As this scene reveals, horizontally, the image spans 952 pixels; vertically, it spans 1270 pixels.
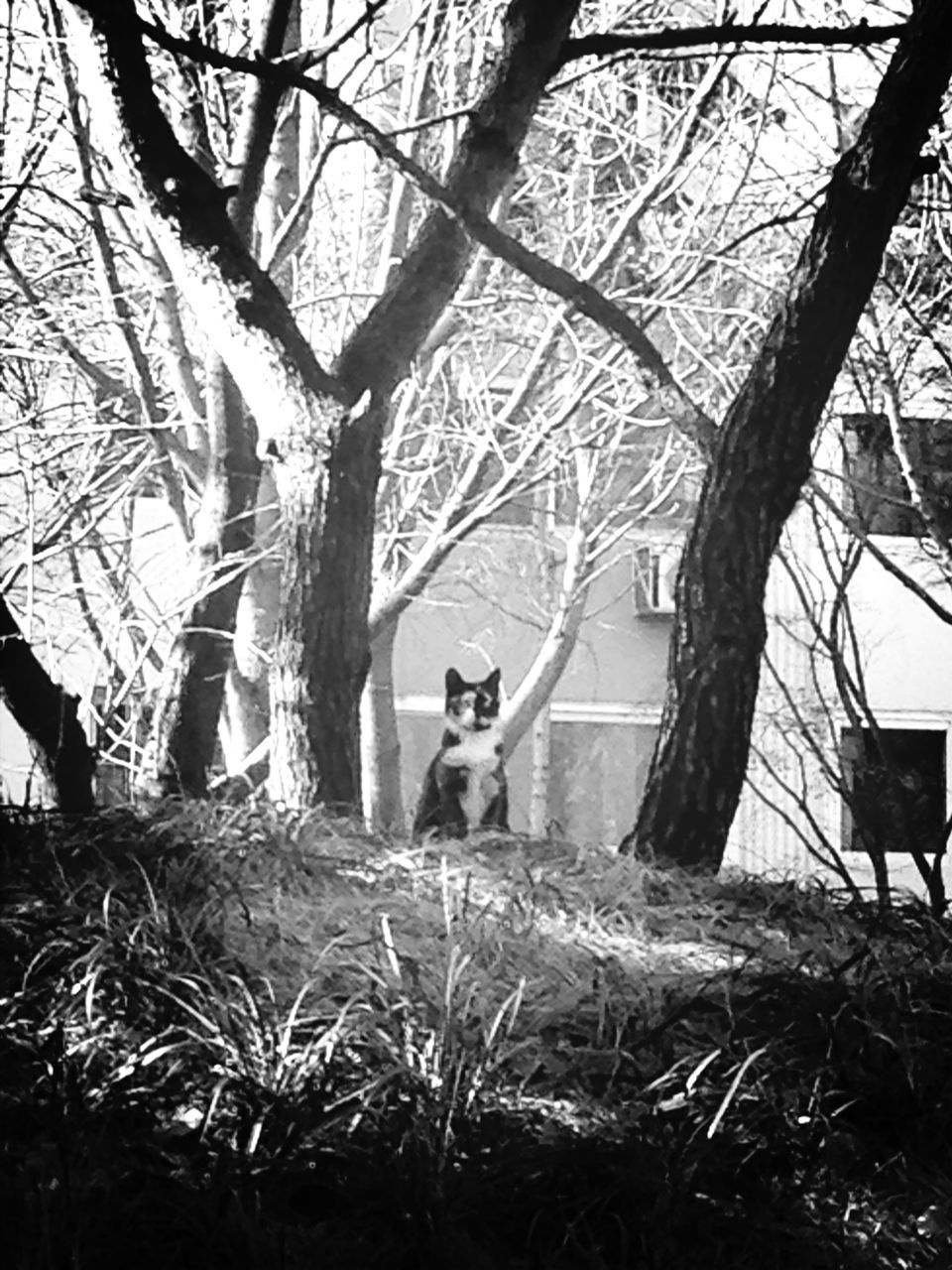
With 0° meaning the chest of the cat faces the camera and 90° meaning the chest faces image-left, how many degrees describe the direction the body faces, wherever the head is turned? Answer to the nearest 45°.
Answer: approximately 0°

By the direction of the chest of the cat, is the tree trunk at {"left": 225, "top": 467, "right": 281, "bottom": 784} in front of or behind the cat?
behind

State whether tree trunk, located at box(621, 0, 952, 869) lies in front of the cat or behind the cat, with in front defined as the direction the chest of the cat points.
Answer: in front

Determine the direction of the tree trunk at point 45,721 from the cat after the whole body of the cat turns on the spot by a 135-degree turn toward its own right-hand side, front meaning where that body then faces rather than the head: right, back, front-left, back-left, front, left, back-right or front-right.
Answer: left
